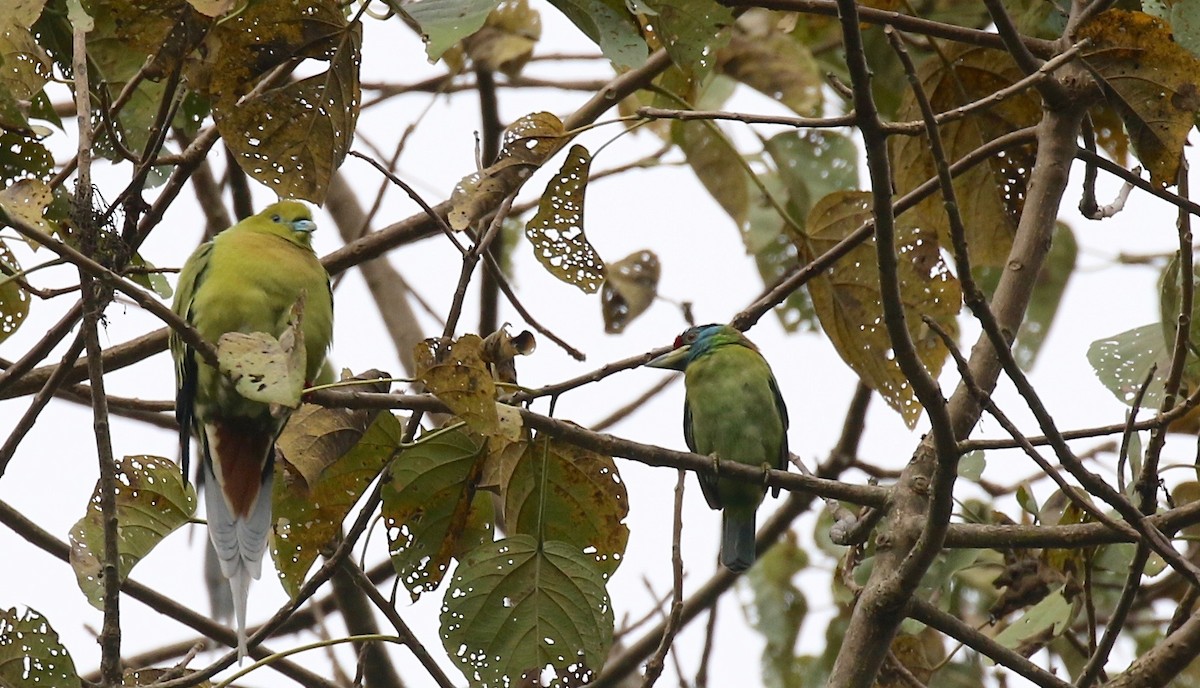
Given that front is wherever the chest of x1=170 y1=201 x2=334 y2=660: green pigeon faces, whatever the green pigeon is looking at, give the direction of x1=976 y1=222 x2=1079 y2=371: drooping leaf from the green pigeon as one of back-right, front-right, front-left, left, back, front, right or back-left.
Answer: front-left

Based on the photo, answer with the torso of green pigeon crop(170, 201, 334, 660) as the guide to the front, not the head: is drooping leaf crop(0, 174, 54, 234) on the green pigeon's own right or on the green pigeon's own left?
on the green pigeon's own right

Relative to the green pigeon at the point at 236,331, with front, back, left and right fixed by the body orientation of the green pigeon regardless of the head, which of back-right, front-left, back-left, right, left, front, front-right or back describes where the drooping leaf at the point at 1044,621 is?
front-left

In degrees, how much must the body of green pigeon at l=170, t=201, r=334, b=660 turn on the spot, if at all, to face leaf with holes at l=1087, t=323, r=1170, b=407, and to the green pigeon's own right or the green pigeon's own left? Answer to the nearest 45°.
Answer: approximately 45° to the green pigeon's own left

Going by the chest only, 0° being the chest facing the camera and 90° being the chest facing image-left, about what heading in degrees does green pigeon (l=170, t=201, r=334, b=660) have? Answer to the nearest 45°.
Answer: approximately 315°

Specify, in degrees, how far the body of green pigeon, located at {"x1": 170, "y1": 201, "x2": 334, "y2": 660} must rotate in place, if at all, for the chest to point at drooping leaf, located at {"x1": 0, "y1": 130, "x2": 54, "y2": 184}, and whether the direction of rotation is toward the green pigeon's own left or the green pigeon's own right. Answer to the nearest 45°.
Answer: approximately 90° to the green pigeon's own right
